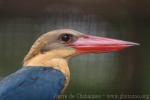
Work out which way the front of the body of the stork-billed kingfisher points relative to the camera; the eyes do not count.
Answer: to the viewer's right
